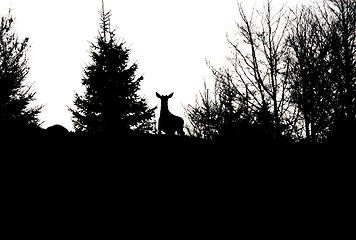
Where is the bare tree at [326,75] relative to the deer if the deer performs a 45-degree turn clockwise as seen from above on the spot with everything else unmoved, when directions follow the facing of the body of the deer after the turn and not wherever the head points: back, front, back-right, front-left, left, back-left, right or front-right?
back-right

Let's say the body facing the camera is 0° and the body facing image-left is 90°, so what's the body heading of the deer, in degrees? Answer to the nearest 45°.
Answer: approximately 45°

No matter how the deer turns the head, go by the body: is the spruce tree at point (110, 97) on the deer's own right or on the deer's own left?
on the deer's own right
